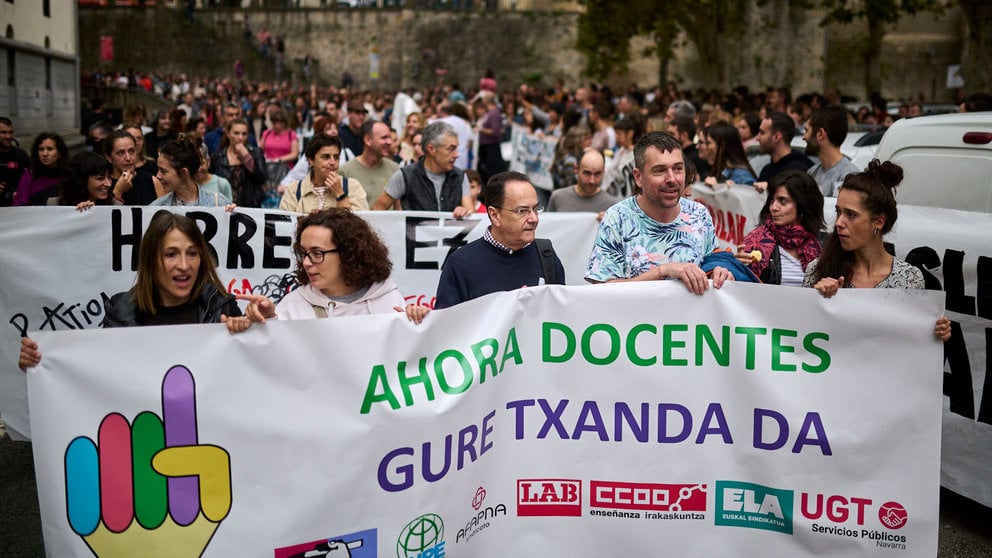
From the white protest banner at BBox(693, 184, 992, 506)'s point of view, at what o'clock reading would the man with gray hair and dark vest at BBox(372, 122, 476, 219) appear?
The man with gray hair and dark vest is roughly at 4 o'clock from the white protest banner.

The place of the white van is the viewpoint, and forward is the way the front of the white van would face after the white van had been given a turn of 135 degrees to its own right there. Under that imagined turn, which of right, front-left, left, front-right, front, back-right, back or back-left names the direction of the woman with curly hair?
right

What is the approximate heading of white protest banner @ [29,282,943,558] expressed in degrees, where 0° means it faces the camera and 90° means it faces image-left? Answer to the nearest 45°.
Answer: approximately 0°

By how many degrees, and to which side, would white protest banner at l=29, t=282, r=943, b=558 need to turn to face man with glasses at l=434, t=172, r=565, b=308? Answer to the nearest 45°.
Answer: approximately 135° to its right

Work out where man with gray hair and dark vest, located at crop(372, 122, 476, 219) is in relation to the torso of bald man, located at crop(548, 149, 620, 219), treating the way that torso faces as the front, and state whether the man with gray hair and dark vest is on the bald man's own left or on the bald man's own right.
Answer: on the bald man's own right

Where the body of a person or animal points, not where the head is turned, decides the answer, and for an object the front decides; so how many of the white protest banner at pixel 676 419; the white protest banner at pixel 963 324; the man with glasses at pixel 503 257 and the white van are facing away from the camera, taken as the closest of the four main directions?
1

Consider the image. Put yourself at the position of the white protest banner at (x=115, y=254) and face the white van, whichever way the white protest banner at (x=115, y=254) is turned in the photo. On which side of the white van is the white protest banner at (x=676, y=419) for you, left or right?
right

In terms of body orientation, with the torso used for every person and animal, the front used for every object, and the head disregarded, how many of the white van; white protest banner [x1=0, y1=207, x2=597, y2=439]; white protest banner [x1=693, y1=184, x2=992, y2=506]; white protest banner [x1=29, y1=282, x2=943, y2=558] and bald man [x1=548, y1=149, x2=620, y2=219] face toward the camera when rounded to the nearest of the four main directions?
4

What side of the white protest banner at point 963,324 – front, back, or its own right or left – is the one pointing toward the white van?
back

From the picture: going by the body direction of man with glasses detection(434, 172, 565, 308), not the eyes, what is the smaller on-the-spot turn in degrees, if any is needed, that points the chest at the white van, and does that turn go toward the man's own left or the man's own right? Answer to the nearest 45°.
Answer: approximately 90° to the man's own left

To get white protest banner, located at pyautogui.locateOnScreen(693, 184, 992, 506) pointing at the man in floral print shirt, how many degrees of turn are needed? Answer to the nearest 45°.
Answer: approximately 45° to its right

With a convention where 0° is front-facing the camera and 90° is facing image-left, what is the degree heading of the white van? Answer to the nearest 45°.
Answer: approximately 180°

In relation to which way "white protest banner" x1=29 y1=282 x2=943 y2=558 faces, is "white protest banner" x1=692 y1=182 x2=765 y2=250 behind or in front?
behind
